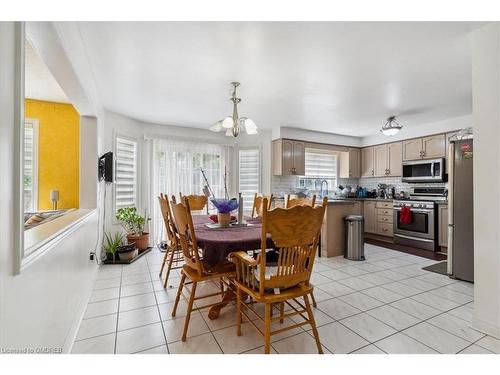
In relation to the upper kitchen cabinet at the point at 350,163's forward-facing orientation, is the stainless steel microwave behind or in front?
in front

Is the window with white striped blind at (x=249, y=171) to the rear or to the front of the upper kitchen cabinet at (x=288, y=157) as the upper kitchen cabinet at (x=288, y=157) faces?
to the rear

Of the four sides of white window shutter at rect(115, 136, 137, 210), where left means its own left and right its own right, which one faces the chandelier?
front

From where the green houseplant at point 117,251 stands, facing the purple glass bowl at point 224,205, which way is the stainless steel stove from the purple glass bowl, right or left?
left

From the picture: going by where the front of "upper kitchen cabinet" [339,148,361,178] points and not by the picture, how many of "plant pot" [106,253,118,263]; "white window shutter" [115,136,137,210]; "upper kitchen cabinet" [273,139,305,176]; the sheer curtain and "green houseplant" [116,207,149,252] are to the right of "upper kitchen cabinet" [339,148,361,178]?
5

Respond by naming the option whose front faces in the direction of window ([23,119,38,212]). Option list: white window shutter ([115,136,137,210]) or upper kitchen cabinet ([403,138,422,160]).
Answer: the upper kitchen cabinet

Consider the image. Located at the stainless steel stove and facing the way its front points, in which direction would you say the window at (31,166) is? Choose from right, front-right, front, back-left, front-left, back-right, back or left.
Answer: front

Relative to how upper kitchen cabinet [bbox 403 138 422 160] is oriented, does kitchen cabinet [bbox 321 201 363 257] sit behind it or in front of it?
in front

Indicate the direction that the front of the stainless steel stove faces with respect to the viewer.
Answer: facing the viewer and to the left of the viewer

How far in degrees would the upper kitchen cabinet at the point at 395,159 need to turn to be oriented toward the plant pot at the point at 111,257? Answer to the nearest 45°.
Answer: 0° — it already faces it
